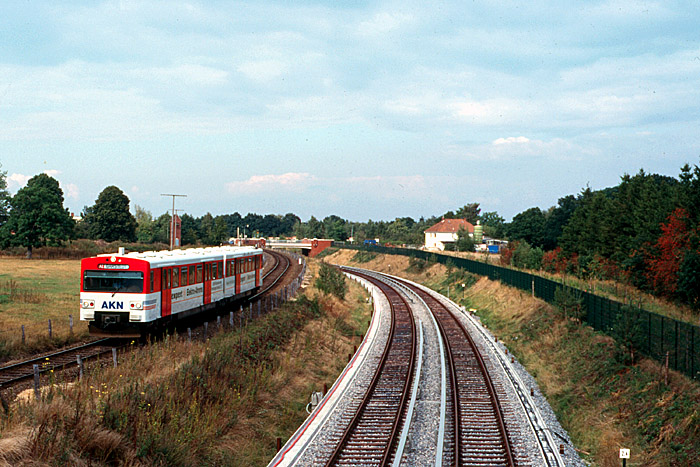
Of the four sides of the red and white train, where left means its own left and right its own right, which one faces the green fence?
left

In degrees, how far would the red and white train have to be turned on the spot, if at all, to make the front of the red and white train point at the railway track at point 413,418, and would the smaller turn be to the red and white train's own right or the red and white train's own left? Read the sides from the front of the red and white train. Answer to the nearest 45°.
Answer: approximately 90° to the red and white train's own left

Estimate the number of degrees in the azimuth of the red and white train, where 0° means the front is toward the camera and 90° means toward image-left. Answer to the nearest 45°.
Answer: approximately 45°

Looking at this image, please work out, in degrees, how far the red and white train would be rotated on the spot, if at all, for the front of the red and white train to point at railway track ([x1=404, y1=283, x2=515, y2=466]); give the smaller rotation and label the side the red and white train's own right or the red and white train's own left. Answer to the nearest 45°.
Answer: approximately 90° to the red and white train's own left

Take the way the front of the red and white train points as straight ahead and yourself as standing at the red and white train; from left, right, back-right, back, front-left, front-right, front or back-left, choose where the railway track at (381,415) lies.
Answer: left

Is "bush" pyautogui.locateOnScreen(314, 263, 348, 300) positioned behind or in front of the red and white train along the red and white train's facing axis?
behind
